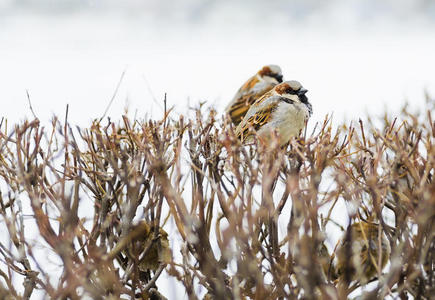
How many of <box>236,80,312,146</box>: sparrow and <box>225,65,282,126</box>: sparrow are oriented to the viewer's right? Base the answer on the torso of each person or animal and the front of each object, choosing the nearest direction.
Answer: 2

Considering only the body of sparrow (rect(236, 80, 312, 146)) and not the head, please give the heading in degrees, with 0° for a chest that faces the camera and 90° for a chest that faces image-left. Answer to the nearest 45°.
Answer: approximately 270°

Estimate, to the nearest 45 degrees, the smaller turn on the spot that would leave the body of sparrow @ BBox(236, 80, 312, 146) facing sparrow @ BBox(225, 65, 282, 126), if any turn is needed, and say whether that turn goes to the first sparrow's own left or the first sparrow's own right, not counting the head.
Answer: approximately 90° to the first sparrow's own left

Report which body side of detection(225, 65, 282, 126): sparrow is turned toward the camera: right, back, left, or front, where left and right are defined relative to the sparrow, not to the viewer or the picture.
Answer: right

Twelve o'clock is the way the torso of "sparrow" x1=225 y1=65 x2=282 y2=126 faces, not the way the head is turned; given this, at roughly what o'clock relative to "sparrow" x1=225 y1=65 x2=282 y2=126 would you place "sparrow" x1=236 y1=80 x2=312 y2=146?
"sparrow" x1=236 y1=80 x2=312 y2=146 is roughly at 3 o'clock from "sparrow" x1=225 y1=65 x2=282 y2=126.
